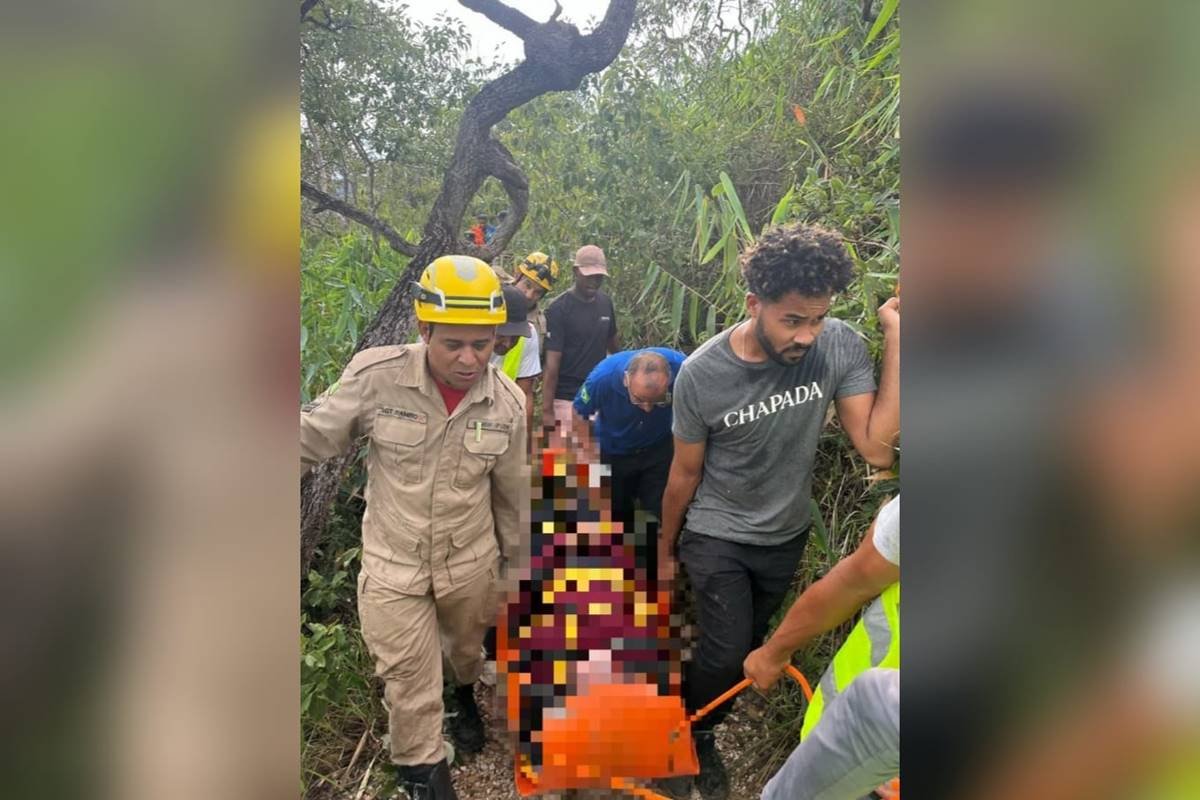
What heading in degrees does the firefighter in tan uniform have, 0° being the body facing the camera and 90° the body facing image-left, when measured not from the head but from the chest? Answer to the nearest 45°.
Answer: approximately 0°

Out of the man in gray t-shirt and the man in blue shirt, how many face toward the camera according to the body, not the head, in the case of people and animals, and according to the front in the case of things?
2

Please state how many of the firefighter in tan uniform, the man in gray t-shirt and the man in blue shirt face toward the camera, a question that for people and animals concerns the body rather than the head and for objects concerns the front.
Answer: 3
